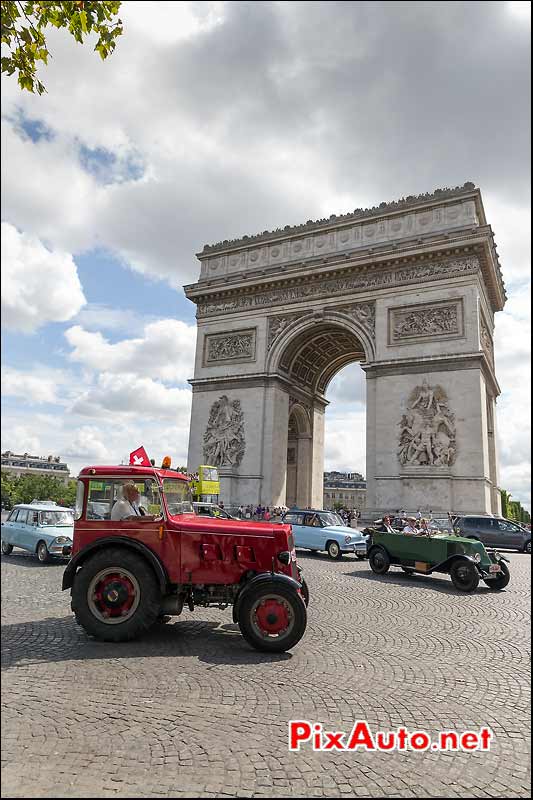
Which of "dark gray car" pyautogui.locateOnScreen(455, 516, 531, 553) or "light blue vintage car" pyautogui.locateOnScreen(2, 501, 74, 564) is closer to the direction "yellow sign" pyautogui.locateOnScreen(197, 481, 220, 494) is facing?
the light blue vintage car

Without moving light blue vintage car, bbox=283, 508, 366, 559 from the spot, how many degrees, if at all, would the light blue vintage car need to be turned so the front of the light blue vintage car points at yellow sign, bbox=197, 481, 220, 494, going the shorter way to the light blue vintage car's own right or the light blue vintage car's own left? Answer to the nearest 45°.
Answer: approximately 180°

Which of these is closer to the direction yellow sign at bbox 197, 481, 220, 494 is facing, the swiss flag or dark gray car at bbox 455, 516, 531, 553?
the swiss flag

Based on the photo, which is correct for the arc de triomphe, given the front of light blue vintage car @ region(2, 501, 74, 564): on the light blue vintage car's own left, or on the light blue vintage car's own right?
on the light blue vintage car's own left

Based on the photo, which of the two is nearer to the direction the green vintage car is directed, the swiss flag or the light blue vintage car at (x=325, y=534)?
the swiss flag

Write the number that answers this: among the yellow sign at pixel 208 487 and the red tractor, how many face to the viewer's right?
1

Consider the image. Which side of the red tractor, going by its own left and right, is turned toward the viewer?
right
